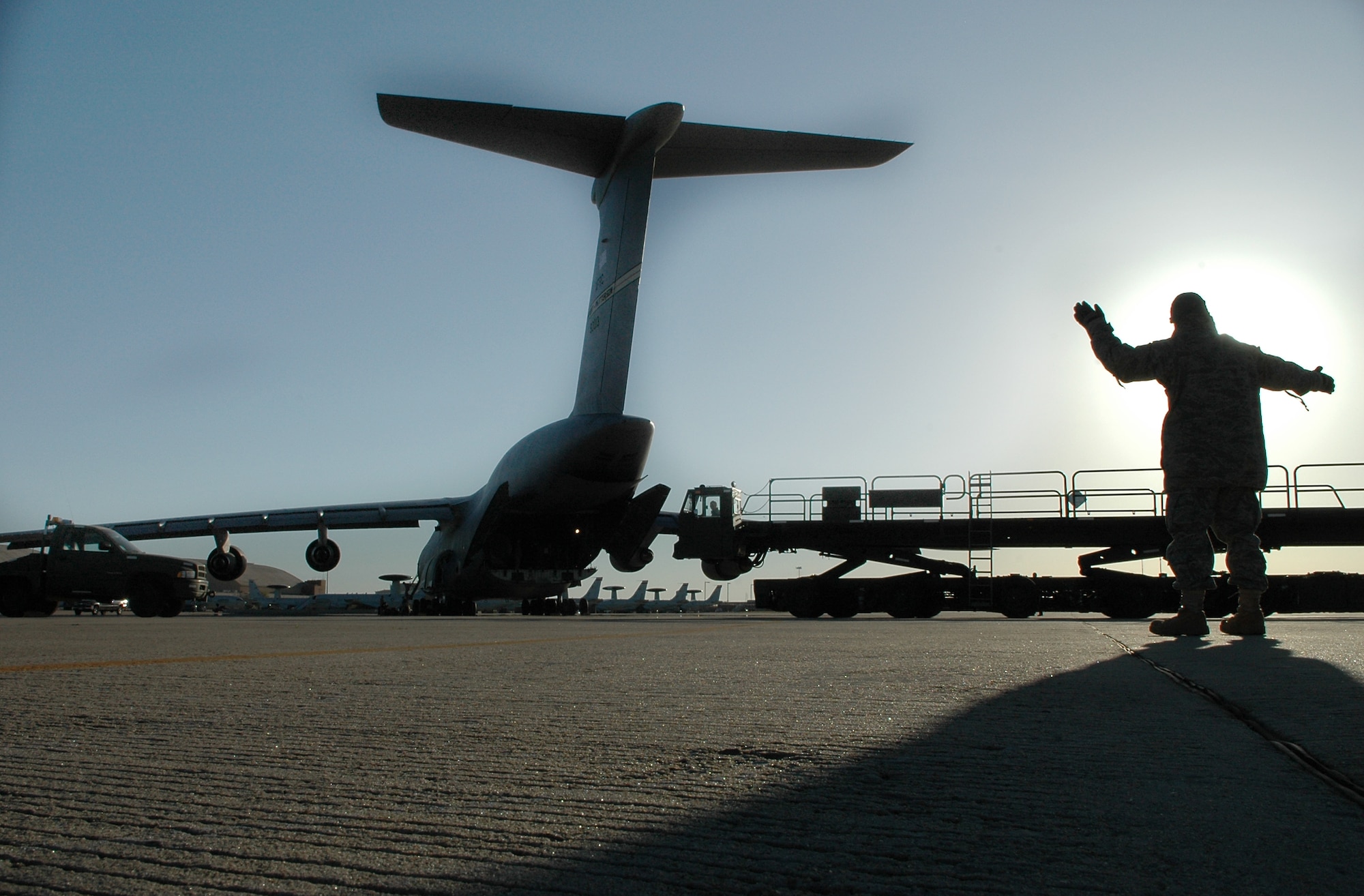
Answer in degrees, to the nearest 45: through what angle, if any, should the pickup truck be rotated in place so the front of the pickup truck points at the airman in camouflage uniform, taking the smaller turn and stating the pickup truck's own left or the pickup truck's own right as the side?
approximately 45° to the pickup truck's own right

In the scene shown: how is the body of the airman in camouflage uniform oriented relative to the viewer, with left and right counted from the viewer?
facing away from the viewer and to the left of the viewer

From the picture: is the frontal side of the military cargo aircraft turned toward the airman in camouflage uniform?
no

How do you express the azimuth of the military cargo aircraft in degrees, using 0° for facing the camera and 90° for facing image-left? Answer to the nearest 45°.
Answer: approximately 135°

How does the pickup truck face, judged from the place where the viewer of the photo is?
facing the viewer and to the right of the viewer

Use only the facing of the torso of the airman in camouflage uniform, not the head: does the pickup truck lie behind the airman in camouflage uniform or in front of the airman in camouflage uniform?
in front

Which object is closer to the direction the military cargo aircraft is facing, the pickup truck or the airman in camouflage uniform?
the pickup truck

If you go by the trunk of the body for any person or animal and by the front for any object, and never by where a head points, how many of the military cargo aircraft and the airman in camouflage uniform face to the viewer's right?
0

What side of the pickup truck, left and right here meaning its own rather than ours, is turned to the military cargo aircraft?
left
